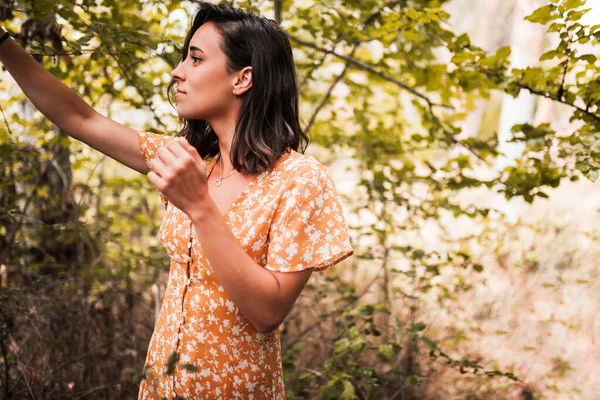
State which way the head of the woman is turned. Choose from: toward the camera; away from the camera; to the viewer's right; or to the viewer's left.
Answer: to the viewer's left

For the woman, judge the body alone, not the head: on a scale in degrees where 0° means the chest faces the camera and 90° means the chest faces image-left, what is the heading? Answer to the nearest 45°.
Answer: approximately 45°
